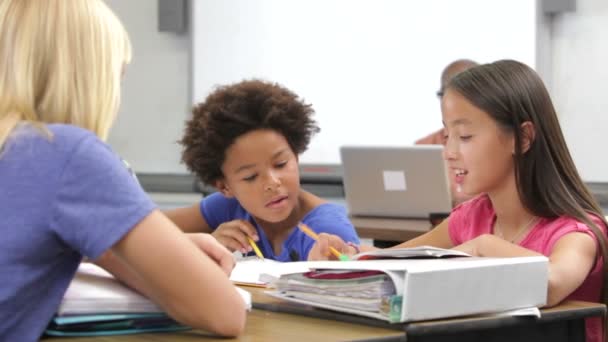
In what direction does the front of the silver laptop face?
away from the camera

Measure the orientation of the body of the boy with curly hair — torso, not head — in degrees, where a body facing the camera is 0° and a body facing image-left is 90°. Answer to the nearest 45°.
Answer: approximately 0°

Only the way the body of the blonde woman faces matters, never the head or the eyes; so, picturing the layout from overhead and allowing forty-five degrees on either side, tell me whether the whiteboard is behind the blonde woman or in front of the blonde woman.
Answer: in front

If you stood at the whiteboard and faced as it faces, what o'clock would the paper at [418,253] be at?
The paper is roughly at 12 o'clock from the whiteboard.

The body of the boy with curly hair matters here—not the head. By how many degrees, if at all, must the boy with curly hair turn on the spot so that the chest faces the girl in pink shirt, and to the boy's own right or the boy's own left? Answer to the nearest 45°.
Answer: approximately 45° to the boy's own left

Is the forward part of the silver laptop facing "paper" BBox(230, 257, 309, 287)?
no

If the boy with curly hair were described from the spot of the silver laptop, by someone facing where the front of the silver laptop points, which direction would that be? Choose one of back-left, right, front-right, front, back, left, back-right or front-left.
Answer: back

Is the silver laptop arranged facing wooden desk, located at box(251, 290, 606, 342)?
no

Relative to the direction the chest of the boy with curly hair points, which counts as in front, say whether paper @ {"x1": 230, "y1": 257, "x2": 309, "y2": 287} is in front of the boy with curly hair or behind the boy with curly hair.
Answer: in front

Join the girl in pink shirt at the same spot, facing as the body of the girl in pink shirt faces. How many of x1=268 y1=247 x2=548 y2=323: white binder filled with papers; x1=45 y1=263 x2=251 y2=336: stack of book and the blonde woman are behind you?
0

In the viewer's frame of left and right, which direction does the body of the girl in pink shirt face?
facing the viewer and to the left of the viewer

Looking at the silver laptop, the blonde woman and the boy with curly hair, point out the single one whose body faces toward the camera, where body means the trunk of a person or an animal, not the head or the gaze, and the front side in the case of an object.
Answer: the boy with curly hair

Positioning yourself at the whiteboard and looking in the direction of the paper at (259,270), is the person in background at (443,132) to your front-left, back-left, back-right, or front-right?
front-left

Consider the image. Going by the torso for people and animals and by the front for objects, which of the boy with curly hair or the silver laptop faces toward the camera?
the boy with curly hair

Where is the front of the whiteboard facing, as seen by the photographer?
facing the viewer

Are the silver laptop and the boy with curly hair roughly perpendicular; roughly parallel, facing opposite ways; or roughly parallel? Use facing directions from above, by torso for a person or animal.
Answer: roughly parallel, facing opposite ways

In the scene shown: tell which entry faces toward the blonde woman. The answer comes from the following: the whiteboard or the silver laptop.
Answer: the whiteboard
